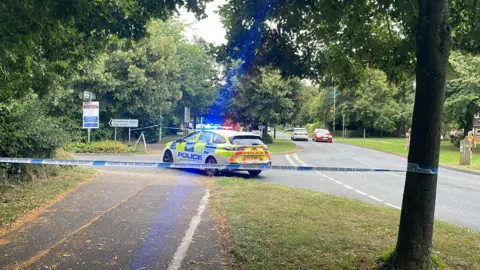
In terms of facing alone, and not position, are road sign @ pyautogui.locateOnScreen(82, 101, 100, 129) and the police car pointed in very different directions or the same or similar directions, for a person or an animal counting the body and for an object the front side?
very different directions

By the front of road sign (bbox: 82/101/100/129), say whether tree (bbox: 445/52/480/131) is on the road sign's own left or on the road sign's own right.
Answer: on the road sign's own left

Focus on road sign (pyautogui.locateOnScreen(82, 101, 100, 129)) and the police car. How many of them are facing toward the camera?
1

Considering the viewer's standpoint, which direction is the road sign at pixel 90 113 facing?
facing the viewer
